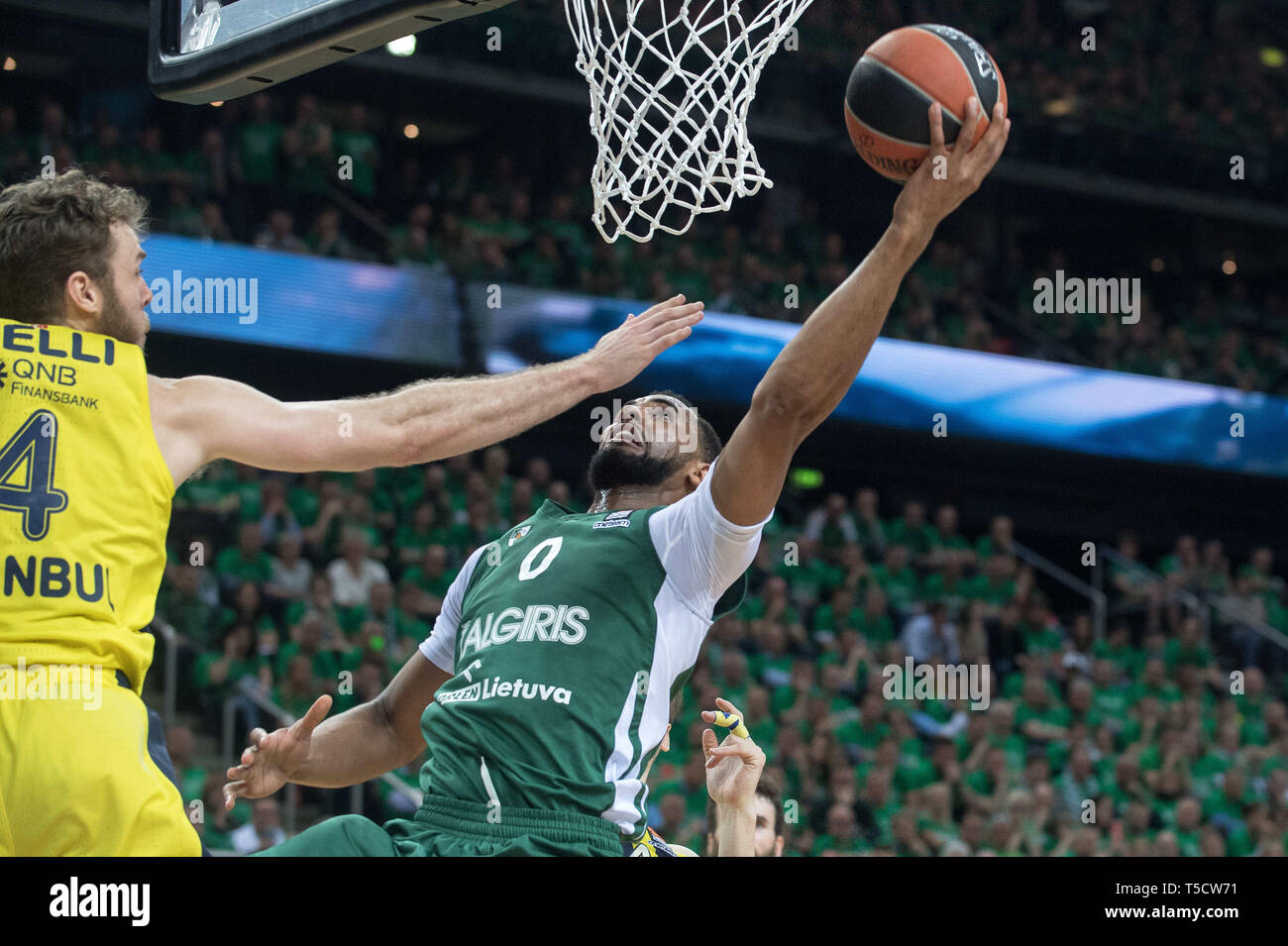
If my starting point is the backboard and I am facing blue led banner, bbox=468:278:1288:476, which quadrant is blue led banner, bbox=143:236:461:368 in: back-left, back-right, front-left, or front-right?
front-left

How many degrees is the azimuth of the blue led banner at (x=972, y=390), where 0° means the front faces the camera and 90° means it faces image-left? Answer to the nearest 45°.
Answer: approximately 0°

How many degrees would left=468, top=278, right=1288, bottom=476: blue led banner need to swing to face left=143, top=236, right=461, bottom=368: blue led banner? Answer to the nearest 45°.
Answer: approximately 45° to its right

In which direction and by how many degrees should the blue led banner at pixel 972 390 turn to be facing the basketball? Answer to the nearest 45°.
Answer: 0° — it already faces it

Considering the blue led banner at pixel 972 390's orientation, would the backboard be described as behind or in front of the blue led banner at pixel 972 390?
in front

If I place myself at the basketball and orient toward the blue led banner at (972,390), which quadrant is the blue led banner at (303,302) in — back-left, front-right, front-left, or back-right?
front-left

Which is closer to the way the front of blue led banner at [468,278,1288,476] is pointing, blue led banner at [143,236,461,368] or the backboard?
the backboard

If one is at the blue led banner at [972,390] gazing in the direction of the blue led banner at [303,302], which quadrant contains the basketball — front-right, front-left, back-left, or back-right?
front-left

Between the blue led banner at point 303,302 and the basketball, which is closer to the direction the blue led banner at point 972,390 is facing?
the basketball
